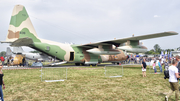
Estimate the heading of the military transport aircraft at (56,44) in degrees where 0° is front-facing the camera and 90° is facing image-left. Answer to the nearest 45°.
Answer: approximately 225°
